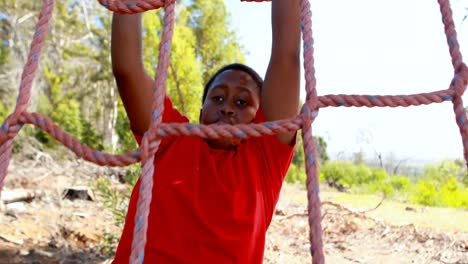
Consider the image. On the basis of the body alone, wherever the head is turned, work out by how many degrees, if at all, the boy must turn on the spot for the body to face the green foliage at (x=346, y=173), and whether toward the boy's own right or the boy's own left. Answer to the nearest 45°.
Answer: approximately 180°

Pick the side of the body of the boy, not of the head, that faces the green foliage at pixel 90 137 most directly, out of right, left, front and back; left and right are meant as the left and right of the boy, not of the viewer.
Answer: back

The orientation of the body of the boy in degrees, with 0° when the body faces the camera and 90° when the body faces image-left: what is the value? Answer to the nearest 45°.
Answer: approximately 0°

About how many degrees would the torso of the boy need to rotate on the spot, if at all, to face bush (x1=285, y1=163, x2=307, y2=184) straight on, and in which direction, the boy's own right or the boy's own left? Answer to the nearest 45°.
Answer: approximately 180°

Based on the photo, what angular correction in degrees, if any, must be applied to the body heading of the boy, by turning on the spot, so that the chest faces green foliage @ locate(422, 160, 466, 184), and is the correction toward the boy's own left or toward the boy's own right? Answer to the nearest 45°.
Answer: approximately 135° to the boy's own left

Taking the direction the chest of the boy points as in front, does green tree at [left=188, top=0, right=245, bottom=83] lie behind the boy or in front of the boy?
behind

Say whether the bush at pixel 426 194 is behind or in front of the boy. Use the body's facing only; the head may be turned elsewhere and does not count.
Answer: behind
